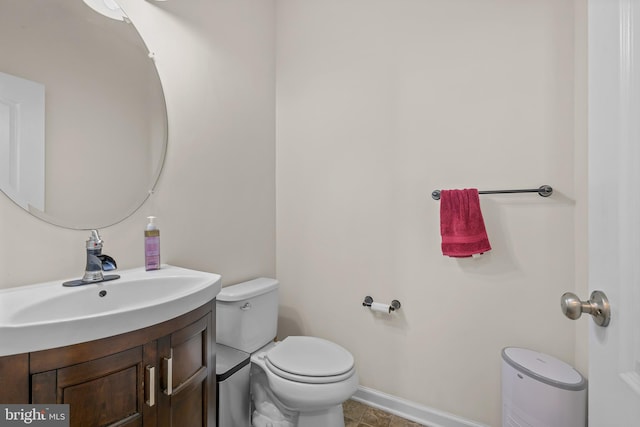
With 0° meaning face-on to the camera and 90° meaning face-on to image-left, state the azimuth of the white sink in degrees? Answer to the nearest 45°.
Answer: approximately 315°

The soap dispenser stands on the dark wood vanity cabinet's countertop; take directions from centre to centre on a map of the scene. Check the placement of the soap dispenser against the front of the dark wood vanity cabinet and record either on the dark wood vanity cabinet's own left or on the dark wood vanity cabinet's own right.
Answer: on the dark wood vanity cabinet's own left

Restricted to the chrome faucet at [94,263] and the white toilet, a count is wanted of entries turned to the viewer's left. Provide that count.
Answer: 0

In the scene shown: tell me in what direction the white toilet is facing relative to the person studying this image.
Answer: facing the viewer and to the right of the viewer

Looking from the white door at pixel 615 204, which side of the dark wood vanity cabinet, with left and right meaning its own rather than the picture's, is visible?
front

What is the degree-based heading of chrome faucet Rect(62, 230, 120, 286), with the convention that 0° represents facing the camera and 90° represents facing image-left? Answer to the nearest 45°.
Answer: approximately 315°

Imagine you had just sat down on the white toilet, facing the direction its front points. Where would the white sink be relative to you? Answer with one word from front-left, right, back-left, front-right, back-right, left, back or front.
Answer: right
